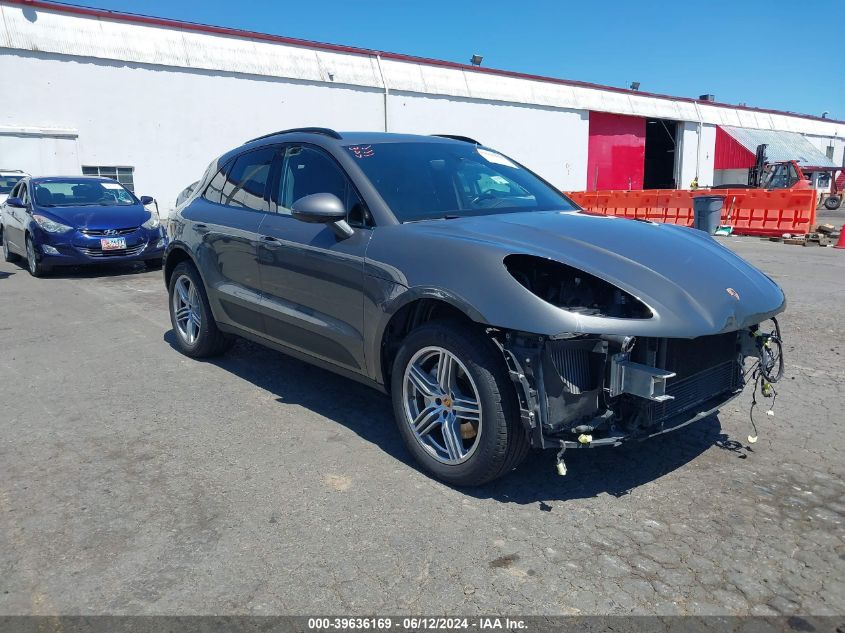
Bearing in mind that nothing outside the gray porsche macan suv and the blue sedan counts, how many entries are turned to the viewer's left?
0

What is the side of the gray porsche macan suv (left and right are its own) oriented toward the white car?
back

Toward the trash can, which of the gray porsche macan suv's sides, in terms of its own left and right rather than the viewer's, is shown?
left

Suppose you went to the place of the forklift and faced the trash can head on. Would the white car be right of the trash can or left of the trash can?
right

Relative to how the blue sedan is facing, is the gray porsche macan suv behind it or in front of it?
in front

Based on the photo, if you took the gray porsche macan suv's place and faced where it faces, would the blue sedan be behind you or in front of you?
behind

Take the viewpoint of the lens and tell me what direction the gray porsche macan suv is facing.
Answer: facing the viewer and to the right of the viewer

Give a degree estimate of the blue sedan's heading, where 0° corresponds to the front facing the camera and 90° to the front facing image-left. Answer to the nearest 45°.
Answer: approximately 315°
